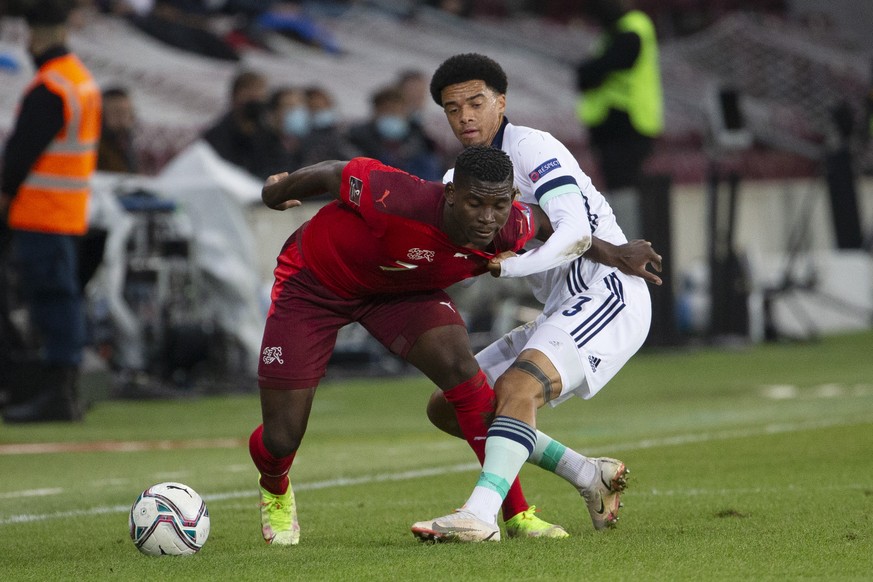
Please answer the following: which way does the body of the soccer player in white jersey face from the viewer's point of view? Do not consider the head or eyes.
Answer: to the viewer's left

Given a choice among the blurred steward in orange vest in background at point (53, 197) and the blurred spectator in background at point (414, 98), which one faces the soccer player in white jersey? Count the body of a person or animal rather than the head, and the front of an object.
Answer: the blurred spectator in background at point (414, 98)

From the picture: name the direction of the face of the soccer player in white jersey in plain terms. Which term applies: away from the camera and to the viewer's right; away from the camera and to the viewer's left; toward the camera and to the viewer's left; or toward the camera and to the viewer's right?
toward the camera and to the viewer's left

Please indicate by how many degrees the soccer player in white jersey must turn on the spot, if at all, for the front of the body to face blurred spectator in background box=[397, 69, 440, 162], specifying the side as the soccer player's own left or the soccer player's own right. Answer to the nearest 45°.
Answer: approximately 90° to the soccer player's own right

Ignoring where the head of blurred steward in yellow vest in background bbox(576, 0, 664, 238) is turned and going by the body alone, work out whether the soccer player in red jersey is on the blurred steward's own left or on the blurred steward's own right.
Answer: on the blurred steward's own left

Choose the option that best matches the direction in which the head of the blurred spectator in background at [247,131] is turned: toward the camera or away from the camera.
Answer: toward the camera

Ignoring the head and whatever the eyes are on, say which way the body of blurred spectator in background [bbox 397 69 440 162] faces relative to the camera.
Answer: toward the camera

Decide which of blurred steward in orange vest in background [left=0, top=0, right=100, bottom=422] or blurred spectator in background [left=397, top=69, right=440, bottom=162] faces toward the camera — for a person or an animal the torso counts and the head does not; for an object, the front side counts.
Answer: blurred spectator in background [left=397, top=69, right=440, bottom=162]

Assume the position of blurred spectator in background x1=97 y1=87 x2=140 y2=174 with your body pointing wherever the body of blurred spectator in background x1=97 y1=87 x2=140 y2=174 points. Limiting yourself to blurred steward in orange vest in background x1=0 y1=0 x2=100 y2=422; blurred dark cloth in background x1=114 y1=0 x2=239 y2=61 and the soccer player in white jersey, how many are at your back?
1

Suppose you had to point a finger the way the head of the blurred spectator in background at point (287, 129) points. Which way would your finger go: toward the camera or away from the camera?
toward the camera

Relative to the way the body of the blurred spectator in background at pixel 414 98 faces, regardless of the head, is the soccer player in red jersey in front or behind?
in front

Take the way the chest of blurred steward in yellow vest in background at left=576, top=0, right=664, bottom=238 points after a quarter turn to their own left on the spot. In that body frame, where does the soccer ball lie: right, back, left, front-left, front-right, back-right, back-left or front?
front

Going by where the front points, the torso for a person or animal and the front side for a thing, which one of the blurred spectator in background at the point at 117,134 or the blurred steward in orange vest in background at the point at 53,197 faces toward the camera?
the blurred spectator in background at the point at 117,134

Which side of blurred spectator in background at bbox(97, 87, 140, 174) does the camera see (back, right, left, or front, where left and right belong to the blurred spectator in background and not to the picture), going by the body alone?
front

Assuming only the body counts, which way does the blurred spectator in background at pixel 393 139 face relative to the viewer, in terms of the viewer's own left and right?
facing the viewer
